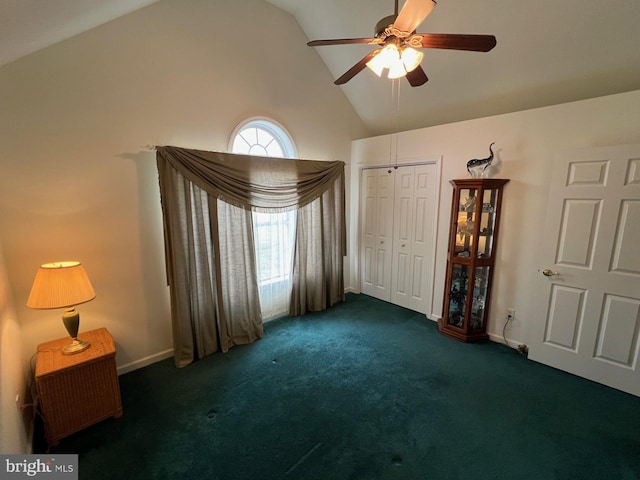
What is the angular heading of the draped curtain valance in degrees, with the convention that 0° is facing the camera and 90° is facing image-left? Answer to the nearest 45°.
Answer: approximately 315°

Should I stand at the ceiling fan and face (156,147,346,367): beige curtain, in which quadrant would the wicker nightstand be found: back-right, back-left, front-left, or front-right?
front-left

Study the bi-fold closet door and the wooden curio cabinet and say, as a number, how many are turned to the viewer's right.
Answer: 0

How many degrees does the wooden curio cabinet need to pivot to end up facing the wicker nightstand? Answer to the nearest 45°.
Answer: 0° — it already faces it

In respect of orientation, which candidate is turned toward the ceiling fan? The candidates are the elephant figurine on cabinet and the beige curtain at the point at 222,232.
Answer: the beige curtain

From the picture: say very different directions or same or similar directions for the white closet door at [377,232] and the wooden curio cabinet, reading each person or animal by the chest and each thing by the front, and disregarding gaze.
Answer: same or similar directions

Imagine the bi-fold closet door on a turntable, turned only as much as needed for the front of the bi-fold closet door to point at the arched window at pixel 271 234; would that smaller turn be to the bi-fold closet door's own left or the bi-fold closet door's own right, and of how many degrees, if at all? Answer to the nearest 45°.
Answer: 0° — it already faces it

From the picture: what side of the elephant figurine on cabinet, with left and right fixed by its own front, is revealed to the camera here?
right

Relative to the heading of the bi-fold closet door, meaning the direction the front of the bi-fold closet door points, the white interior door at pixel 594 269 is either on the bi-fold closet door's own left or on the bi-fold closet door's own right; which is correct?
on the bi-fold closet door's own left

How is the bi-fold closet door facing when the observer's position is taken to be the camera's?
facing the viewer and to the left of the viewer
